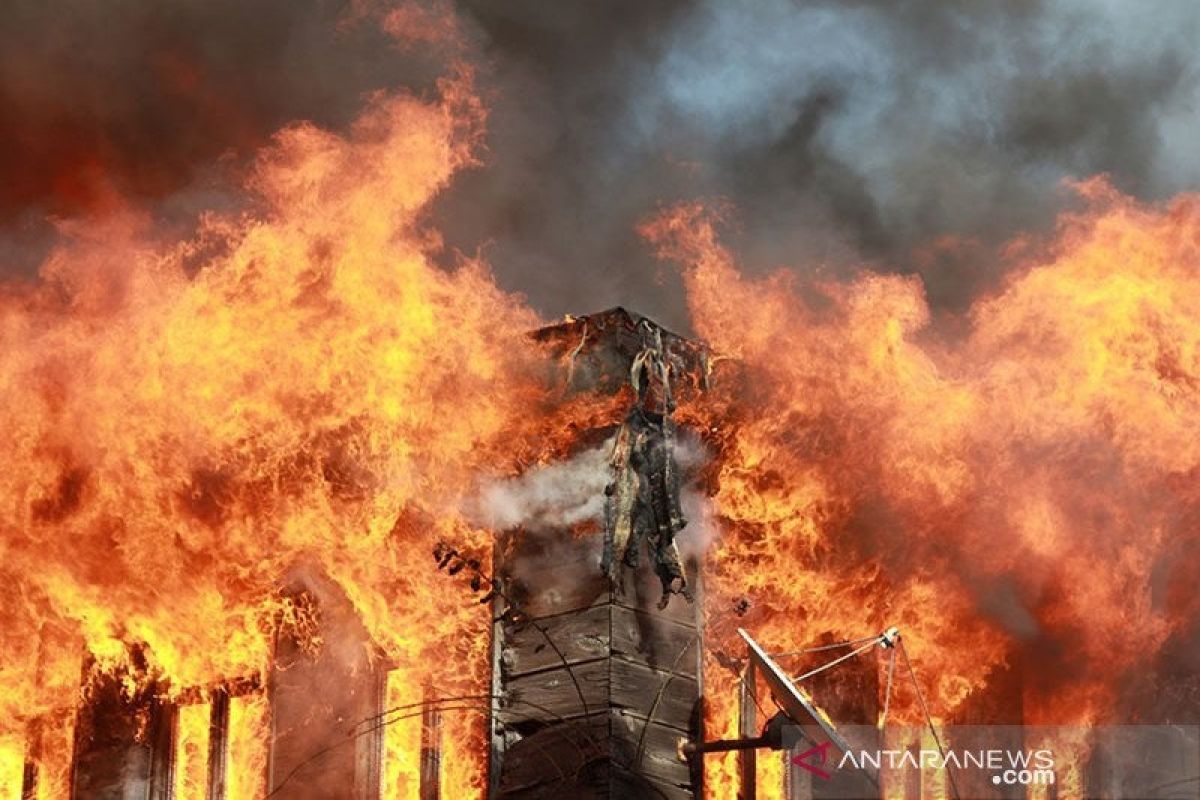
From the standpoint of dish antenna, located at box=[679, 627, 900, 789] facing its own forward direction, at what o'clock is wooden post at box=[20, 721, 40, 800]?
The wooden post is roughly at 7 o'clock from the dish antenna.

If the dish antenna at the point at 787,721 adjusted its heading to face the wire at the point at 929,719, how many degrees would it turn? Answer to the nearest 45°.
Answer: approximately 45° to its left

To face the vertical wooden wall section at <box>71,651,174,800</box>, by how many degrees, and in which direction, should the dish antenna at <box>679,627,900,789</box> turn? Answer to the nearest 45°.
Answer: approximately 135° to its left

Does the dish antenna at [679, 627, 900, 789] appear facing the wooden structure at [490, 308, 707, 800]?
no

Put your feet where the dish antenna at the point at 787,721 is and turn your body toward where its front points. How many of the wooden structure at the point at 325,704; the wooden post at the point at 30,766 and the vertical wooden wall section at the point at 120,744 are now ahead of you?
0

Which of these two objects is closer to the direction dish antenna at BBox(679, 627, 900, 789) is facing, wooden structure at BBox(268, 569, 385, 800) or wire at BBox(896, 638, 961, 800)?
the wire

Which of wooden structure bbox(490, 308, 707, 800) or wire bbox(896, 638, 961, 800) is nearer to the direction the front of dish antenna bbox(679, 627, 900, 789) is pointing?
the wire

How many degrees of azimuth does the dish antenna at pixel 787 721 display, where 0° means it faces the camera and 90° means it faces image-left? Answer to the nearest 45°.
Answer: approximately 270°

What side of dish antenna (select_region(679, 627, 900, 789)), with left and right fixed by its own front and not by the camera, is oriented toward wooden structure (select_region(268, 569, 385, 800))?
back

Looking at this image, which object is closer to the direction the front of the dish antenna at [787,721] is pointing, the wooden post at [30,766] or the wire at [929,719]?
the wire
